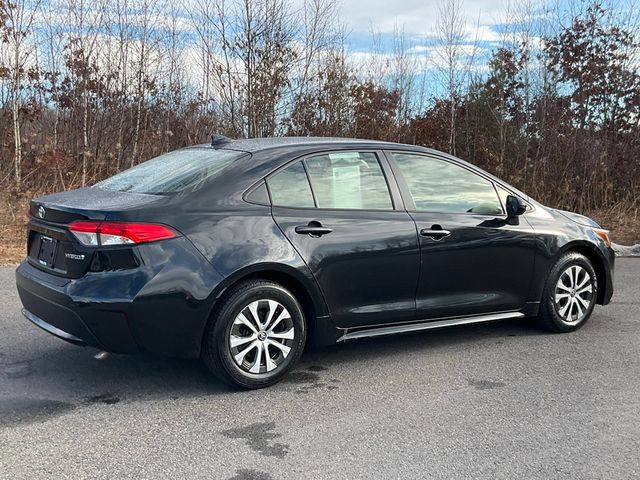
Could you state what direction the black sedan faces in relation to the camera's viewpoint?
facing away from the viewer and to the right of the viewer
